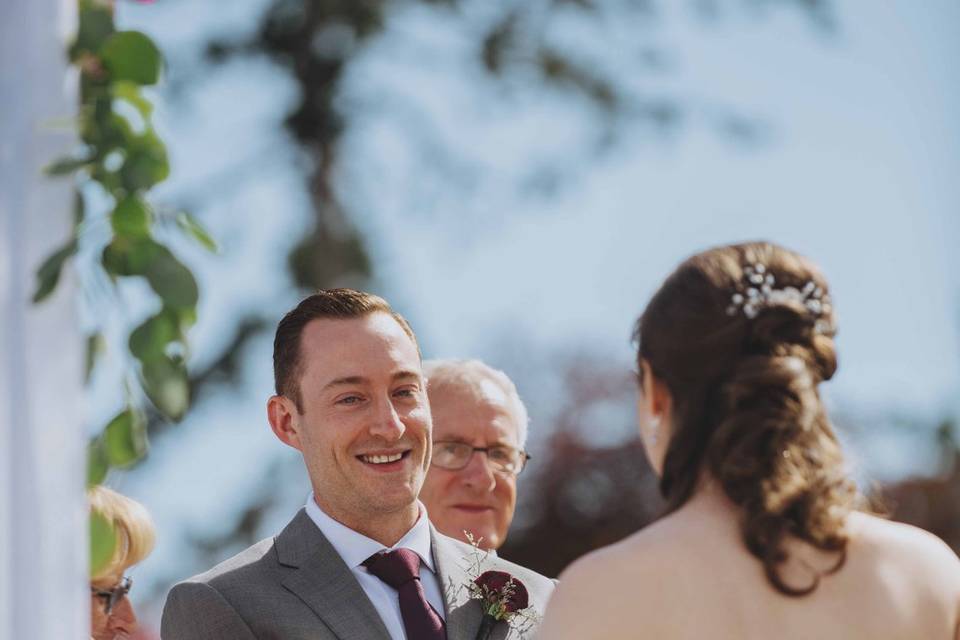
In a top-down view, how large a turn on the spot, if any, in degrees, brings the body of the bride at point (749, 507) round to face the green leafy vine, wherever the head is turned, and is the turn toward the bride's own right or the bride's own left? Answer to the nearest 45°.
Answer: approximately 90° to the bride's own left

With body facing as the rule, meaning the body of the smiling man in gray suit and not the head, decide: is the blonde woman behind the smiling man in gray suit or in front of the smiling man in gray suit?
behind

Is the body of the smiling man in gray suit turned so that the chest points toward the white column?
no

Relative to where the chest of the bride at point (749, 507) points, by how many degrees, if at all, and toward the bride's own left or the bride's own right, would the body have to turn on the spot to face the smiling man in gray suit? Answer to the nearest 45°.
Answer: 0° — they already face them

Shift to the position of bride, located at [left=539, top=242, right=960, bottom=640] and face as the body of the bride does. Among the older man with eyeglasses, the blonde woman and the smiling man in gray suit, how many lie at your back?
0

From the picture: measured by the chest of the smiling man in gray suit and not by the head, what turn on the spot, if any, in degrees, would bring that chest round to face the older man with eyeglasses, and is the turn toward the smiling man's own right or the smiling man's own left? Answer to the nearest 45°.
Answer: approximately 90° to the smiling man's own left

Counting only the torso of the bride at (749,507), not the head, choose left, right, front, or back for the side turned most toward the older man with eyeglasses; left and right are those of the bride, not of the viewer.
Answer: front

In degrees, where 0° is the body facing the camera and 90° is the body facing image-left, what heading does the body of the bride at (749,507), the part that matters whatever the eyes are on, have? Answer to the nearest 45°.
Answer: approximately 135°

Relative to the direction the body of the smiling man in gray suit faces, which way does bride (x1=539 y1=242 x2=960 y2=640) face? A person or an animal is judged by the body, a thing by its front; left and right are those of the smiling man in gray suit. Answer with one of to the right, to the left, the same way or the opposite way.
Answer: the opposite way

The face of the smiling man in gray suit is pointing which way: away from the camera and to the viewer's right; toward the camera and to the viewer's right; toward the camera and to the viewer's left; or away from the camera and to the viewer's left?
toward the camera and to the viewer's right

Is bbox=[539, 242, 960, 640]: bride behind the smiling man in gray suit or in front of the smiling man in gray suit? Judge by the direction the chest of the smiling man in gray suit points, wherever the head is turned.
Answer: in front

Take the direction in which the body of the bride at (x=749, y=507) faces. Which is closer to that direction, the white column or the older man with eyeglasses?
the older man with eyeglasses

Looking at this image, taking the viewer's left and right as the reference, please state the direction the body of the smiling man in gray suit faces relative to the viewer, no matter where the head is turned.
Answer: facing the viewer and to the right of the viewer

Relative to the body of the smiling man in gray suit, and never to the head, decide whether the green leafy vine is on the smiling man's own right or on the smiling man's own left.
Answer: on the smiling man's own right

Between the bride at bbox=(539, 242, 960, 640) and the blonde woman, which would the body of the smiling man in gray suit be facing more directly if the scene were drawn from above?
the bride

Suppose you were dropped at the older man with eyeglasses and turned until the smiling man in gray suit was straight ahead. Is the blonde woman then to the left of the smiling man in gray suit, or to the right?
right
